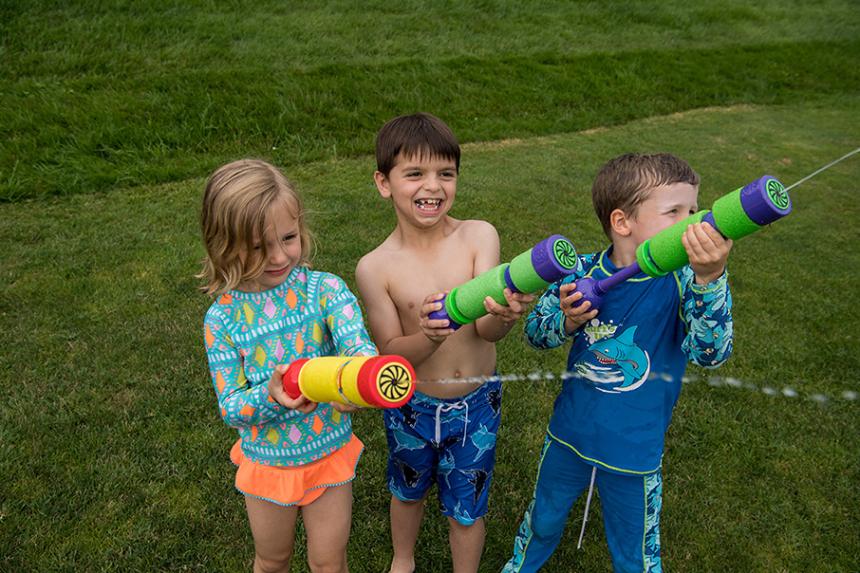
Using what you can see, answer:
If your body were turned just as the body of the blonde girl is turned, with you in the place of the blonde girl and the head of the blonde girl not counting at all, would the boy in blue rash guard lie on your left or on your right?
on your left

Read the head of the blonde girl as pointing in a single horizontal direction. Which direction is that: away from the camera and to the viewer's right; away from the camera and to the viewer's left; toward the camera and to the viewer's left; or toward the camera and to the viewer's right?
toward the camera and to the viewer's right

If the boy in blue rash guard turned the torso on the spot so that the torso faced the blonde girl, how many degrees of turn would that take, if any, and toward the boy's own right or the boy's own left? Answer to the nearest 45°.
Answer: approximately 90° to the boy's own right

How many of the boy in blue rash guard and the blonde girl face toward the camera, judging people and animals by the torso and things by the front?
2

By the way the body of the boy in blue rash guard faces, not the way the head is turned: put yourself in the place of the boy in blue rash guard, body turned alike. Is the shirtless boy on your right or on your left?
on your right

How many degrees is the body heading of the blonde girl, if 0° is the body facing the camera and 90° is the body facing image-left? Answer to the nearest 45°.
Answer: approximately 0°

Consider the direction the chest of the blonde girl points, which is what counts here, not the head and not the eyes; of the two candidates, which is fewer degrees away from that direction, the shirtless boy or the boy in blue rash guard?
the boy in blue rash guard
